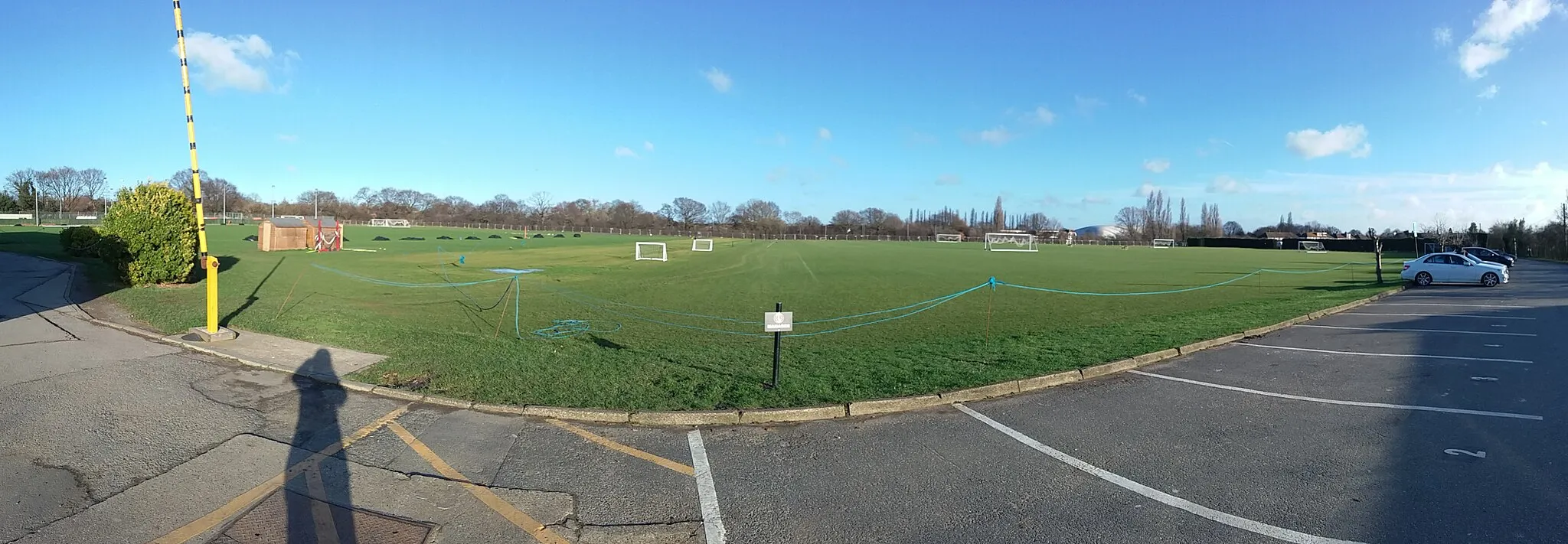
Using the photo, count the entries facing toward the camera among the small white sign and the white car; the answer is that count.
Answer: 1

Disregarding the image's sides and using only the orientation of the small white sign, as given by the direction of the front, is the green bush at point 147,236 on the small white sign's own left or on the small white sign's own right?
on the small white sign's own right

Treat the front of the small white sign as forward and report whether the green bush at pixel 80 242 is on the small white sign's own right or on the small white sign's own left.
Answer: on the small white sign's own right

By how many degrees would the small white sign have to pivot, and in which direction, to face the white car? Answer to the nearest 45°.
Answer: approximately 135° to its left

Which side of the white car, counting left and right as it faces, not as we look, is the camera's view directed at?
right

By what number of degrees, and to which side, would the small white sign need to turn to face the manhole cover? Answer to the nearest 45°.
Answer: approximately 45° to its right

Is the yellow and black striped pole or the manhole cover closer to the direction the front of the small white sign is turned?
the manhole cover

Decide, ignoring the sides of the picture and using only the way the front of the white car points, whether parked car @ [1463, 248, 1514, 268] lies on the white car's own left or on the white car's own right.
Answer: on the white car's own left
